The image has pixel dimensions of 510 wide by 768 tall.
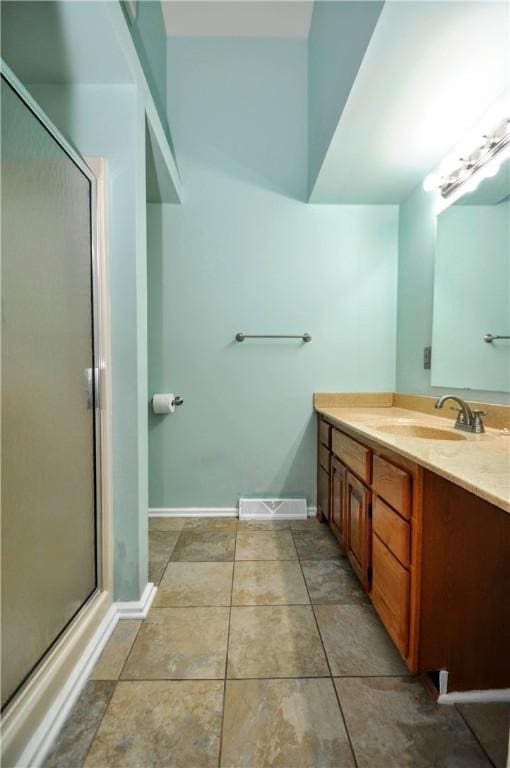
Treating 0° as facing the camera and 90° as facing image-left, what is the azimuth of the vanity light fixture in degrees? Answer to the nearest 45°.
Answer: approximately 45°

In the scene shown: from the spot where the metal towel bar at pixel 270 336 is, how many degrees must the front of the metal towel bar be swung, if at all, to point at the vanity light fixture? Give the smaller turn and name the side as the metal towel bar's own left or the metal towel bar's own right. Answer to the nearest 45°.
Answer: approximately 45° to the metal towel bar's own left

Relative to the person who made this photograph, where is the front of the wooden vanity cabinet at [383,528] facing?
facing to the left of the viewer

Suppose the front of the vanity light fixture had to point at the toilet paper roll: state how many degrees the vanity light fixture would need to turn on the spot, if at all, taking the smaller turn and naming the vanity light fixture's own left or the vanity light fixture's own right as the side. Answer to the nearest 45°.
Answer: approximately 45° to the vanity light fixture's own right
